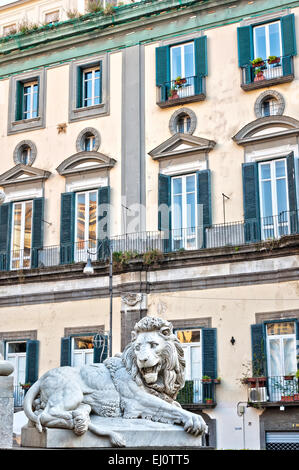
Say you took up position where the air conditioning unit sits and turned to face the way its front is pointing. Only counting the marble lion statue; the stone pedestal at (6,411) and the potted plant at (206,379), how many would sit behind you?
0

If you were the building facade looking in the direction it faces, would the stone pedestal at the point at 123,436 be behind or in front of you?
in front

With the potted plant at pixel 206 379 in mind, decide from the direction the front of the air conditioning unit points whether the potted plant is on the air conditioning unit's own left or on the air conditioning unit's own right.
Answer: on the air conditioning unit's own right

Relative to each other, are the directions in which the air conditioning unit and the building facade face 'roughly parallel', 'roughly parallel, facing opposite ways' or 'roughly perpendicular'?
roughly parallel

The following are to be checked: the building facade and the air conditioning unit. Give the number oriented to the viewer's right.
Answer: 0

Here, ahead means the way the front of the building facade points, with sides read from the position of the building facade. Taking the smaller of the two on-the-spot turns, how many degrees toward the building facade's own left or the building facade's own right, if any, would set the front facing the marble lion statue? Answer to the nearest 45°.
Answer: approximately 45° to the building facade's own left

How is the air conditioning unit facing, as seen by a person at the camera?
facing the viewer and to the left of the viewer

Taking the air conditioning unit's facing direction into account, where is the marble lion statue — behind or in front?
in front
